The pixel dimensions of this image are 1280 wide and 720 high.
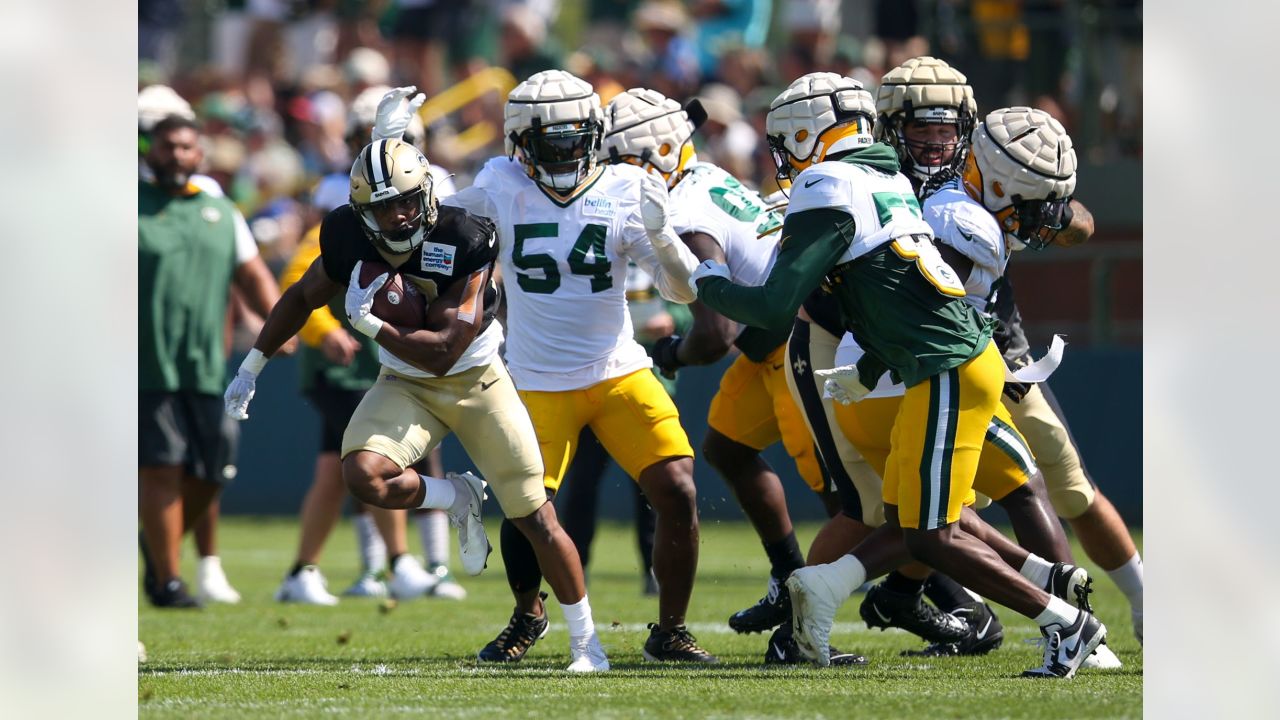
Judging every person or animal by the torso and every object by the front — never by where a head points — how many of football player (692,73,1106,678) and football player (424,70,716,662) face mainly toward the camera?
1

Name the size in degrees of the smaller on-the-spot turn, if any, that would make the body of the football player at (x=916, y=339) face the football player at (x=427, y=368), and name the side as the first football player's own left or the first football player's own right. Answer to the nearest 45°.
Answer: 0° — they already face them

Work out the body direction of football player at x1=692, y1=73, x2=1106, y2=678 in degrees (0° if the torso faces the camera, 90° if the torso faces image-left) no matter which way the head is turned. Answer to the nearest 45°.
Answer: approximately 90°

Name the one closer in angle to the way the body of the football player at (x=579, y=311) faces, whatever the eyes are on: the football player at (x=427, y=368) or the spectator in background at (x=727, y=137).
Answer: the football player

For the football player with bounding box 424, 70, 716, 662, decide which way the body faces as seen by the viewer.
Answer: toward the camera

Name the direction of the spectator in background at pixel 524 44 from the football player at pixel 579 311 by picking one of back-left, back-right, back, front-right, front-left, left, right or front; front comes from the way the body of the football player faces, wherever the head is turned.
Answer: back
